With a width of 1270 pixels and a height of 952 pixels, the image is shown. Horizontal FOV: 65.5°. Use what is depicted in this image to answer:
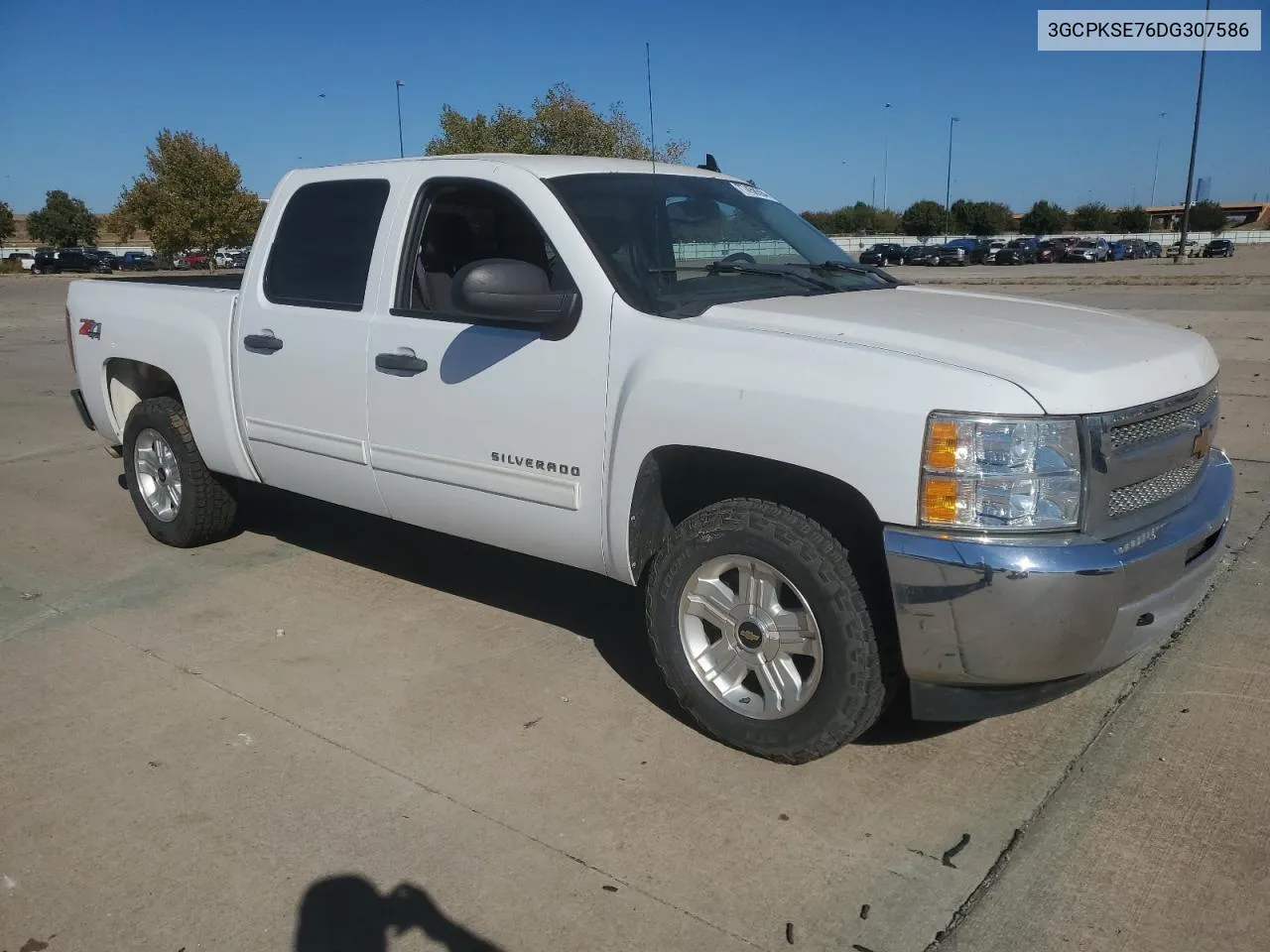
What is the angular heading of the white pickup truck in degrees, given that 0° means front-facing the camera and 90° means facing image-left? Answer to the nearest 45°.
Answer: approximately 315°
